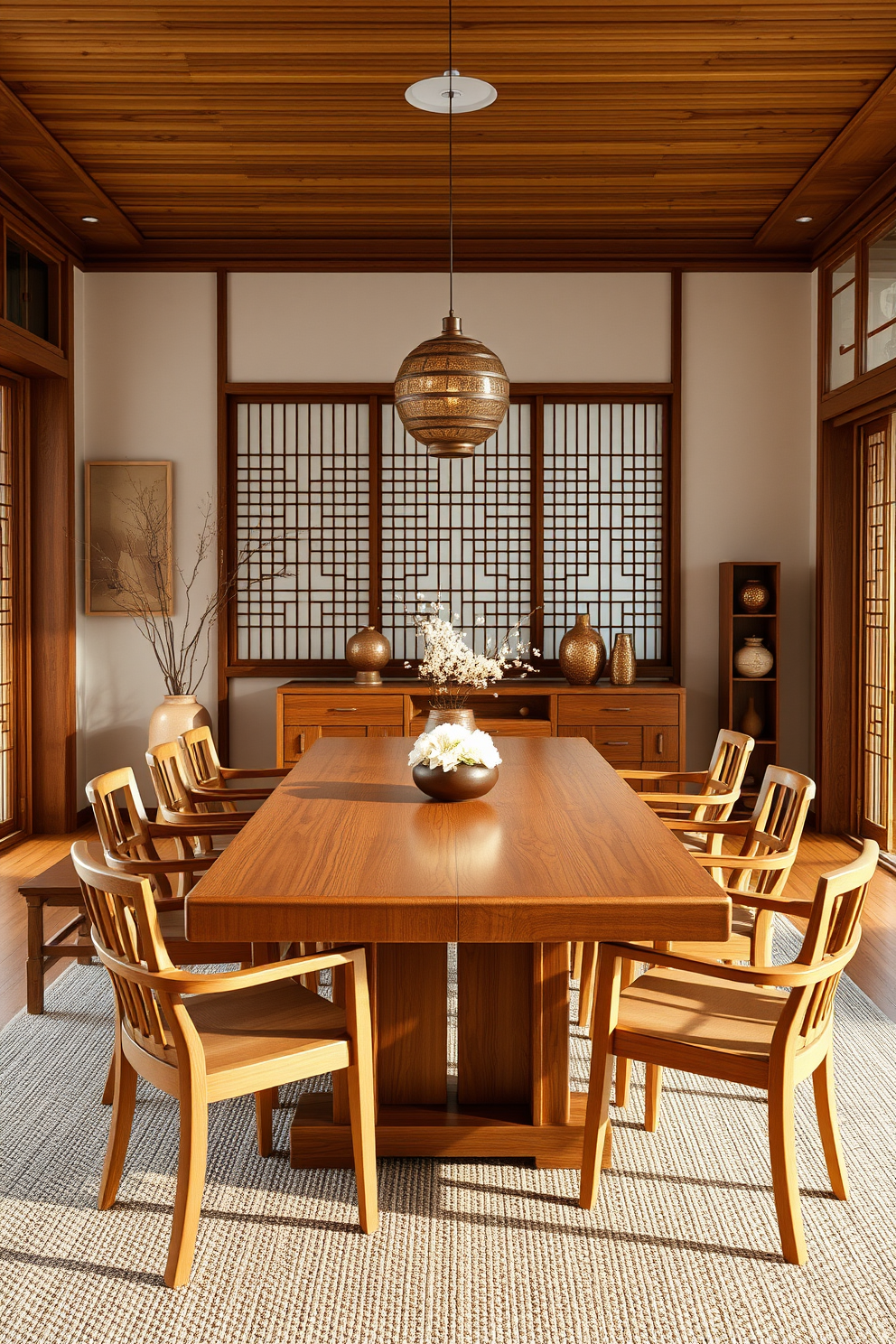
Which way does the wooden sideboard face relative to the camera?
toward the camera

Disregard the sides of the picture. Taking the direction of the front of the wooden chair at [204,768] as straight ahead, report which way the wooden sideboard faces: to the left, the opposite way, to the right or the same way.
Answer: to the right

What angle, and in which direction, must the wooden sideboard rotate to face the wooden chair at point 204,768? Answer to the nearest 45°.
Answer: approximately 45° to its right

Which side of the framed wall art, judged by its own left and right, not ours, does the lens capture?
front

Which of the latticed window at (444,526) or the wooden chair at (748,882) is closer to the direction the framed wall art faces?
the wooden chair

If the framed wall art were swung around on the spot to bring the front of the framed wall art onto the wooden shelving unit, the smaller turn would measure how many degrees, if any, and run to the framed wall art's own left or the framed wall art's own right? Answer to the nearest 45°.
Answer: approximately 90° to the framed wall art's own left

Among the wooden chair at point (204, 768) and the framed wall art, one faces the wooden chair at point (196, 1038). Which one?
the framed wall art

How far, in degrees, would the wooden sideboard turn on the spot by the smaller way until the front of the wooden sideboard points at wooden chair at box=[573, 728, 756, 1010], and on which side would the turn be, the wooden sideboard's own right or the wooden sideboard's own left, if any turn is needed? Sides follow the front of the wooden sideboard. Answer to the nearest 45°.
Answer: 0° — it already faces it

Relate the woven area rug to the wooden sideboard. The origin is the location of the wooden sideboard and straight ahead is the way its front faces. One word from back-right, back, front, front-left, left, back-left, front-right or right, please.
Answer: front

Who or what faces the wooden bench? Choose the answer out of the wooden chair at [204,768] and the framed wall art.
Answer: the framed wall art

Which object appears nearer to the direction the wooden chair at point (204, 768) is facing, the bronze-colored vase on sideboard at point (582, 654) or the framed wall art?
the bronze-colored vase on sideboard

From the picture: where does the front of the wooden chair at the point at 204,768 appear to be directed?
to the viewer's right
